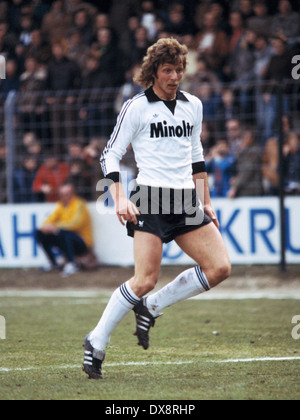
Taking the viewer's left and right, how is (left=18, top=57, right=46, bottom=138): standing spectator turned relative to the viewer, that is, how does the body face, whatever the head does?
facing the viewer

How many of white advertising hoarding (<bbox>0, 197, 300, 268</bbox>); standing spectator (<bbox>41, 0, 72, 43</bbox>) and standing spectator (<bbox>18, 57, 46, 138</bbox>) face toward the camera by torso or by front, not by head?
3

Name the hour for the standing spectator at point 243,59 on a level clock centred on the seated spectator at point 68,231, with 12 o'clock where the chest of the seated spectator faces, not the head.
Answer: The standing spectator is roughly at 7 o'clock from the seated spectator.

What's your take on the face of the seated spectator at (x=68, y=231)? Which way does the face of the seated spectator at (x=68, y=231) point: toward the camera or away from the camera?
toward the camera

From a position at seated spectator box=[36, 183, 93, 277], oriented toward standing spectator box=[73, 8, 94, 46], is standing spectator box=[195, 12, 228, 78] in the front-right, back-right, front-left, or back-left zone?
front-right

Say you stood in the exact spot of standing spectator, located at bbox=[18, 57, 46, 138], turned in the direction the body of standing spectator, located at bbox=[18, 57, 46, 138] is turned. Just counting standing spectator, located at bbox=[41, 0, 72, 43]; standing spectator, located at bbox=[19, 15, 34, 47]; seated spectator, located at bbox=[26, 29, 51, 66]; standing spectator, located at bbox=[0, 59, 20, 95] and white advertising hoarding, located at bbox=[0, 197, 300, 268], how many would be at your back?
4

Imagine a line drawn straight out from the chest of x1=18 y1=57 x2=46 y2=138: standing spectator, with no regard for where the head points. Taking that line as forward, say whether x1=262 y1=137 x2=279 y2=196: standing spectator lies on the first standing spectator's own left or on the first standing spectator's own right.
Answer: on the first standing spectator's own left

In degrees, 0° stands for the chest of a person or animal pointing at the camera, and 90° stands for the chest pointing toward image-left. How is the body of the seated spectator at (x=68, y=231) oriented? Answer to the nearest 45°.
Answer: approximately 45°

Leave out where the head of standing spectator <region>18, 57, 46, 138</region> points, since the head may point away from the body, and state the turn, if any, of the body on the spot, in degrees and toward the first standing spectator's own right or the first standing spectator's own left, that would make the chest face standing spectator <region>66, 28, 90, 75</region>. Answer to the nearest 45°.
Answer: approximately 180°

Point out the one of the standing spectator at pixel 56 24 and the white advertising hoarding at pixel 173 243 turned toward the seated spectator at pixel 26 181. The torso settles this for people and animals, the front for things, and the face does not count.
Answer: the standing spectator

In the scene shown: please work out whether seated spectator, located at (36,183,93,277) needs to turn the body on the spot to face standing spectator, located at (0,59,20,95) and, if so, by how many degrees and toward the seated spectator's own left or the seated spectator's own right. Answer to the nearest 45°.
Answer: approximately 135° to the seated spectator's own right

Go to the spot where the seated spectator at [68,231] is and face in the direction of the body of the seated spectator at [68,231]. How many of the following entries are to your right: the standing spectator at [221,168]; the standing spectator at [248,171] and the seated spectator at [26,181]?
1

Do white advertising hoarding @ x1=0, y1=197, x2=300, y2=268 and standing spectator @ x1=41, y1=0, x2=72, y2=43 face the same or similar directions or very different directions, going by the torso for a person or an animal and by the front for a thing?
same or similar directions

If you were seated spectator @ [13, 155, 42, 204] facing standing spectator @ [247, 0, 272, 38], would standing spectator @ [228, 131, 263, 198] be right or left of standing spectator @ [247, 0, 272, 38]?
right

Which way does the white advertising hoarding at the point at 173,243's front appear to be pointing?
toward the camera

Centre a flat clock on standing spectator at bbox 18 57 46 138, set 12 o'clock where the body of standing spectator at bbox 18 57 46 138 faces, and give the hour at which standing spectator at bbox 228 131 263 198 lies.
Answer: standing spectator at bbox 228 131 263 198 is roughly at 10 o'clock from standing spectator at bbox 18 57 46 138.

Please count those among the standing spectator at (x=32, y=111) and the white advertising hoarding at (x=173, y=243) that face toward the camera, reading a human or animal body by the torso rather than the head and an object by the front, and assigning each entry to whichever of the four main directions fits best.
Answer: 2
